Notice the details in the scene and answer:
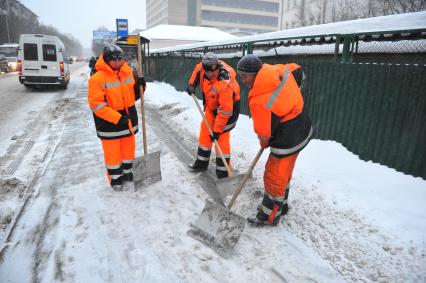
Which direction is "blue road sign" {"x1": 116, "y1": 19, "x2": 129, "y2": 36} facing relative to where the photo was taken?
toward the camera

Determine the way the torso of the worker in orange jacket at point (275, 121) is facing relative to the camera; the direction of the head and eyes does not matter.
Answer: to the viewer's left

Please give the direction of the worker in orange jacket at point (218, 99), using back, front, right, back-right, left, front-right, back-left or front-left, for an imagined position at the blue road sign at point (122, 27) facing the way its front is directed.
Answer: front

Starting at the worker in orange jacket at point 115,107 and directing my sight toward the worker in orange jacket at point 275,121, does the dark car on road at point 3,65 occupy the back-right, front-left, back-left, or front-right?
back-left

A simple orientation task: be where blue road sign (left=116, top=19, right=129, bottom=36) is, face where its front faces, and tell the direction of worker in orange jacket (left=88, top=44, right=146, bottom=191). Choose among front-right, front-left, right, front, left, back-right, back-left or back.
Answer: front

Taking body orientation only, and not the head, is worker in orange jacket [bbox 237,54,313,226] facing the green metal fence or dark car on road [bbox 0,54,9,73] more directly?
the dark car on road

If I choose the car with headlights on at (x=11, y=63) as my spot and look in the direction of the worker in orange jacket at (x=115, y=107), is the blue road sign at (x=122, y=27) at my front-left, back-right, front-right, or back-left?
front-left

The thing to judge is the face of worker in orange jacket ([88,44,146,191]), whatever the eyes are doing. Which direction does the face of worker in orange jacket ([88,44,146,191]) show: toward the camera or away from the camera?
toward the camera
